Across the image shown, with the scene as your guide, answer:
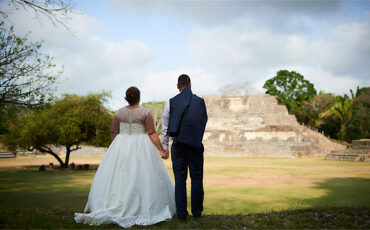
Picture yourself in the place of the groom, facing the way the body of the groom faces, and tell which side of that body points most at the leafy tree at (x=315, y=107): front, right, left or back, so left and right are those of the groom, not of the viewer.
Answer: front

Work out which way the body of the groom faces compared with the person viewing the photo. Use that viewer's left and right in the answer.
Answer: facing away from the viewer

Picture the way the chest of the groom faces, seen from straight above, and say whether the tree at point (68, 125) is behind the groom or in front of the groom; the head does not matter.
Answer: in front

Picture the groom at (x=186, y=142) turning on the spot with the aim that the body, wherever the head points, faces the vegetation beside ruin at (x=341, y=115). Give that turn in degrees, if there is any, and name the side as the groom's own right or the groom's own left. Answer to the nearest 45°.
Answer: approximately 45° to the groom's own right

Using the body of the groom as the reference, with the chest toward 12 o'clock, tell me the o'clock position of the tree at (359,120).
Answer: The tree is roughly at 1 o'clock from the groom.

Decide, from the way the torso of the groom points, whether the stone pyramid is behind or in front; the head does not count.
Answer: in front

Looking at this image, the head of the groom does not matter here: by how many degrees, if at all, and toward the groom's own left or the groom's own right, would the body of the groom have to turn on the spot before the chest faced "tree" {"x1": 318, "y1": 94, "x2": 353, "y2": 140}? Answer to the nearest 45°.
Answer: approximately 45° to the groom's own right

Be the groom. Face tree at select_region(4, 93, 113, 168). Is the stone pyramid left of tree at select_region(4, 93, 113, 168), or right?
right
